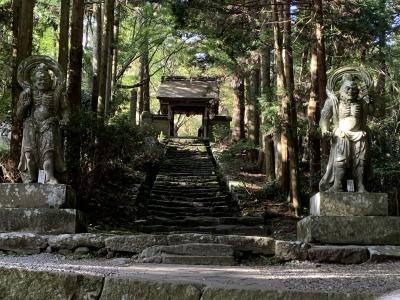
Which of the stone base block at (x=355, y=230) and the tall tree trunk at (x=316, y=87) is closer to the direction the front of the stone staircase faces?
the stone base block

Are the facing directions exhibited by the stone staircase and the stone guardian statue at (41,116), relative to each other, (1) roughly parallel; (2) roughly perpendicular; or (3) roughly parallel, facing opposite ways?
roughly parallel

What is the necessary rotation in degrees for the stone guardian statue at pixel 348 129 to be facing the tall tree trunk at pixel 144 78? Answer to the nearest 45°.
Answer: approximately 135° to its right

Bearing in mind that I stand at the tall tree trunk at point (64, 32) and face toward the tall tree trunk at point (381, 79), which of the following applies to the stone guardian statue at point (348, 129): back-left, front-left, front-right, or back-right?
front-right

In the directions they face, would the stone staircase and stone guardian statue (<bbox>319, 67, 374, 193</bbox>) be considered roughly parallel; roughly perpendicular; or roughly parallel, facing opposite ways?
roughly parallel

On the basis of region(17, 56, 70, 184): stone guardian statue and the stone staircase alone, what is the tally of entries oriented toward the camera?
2

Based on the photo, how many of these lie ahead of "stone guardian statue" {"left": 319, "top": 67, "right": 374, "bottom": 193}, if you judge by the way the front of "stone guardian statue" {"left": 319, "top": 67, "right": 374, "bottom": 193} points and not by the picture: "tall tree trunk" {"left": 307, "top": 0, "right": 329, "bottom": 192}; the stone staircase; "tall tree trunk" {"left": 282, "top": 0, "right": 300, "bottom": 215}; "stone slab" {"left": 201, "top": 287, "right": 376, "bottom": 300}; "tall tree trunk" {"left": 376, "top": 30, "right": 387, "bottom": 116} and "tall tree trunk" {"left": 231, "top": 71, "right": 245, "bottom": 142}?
1

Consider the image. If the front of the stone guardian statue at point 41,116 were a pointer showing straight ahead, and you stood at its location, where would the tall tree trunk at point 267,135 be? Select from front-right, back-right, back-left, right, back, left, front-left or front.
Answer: back-left

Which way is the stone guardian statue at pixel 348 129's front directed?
toward the camera

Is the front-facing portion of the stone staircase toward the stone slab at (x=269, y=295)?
yes

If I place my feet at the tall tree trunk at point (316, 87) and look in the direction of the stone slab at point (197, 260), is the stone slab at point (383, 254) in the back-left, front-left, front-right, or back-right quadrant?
front-left

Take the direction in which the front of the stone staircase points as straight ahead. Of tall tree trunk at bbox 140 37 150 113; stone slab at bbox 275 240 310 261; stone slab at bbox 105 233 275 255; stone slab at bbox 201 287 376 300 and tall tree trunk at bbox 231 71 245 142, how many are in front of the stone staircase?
3

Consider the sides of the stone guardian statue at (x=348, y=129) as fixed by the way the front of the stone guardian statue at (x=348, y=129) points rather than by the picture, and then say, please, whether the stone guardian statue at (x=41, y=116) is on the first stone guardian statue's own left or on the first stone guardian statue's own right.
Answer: on the first stone guardian statue's own right
